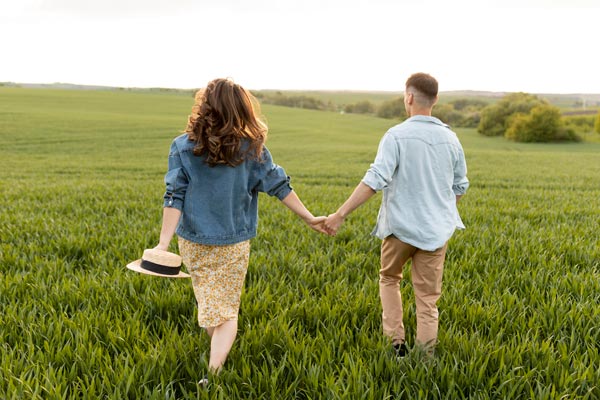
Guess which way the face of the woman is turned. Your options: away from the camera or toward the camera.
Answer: away from the camera

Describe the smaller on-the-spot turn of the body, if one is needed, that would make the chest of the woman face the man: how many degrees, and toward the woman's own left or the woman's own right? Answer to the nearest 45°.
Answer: approximately 90° to the woman's own right

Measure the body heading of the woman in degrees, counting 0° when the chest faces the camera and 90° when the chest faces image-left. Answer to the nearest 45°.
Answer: approximately 180°
